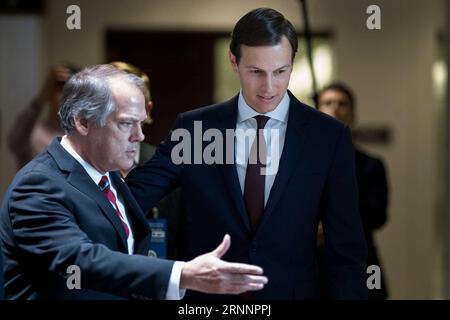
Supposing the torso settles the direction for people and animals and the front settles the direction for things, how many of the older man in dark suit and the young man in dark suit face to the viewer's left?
0

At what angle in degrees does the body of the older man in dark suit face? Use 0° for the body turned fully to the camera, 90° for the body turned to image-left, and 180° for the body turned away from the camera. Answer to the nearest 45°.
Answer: approximately 315°

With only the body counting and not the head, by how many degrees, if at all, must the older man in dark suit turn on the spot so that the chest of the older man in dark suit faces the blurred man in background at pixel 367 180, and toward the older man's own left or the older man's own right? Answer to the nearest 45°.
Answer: approximately 90° to the older man's own left

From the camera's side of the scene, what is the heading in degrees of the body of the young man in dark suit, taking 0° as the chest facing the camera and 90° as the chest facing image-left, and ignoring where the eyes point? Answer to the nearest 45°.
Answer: approximately 0°

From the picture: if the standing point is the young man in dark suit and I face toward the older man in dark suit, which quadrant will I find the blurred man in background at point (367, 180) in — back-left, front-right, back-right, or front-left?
back-right
